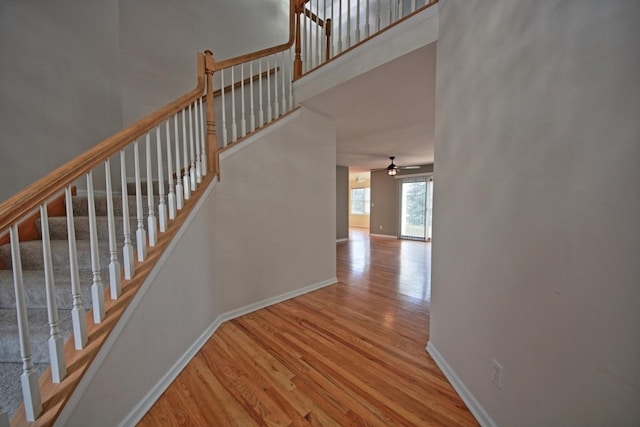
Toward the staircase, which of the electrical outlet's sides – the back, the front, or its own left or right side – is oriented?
front

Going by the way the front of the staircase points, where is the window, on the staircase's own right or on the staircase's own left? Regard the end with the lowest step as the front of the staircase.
on the staircase's own left

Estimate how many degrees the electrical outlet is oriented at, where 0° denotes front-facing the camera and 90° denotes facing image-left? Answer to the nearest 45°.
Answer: approximately 45°

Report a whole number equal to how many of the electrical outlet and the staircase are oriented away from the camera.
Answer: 0

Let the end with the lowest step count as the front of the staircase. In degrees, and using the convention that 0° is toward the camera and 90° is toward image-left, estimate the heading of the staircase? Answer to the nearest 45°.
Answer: approximately 0°

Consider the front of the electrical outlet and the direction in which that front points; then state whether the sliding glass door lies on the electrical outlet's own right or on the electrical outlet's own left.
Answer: on the electrical outlet's own right

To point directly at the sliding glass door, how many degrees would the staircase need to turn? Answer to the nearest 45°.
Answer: approximately 90° to its left

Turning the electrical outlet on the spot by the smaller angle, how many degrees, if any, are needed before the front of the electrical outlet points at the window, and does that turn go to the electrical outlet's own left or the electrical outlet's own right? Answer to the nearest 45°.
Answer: approximately 90° to the electrical outlet's own right

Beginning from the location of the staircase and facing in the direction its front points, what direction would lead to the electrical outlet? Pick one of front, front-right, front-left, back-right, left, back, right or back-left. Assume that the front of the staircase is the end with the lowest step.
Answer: front-left
